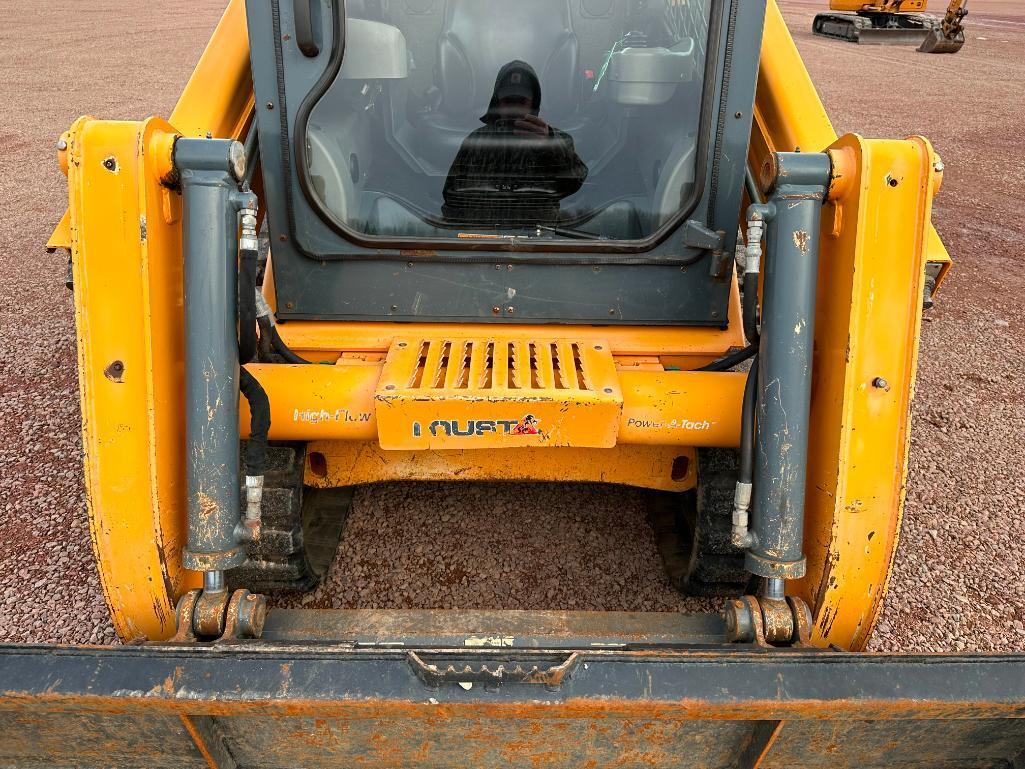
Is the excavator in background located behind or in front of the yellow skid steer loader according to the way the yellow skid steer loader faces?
behind

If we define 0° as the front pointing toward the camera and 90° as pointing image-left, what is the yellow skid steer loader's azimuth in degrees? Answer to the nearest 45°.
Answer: approximately 0°

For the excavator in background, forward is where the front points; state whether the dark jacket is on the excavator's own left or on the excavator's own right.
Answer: on the excavator's own right

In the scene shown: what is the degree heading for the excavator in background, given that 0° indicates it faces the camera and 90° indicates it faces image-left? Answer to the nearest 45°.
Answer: approximately 315°

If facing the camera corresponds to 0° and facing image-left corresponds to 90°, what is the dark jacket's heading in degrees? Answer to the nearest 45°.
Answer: approximately 0°
